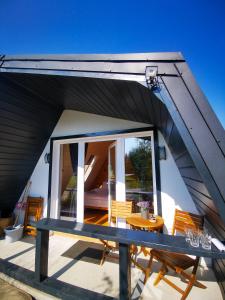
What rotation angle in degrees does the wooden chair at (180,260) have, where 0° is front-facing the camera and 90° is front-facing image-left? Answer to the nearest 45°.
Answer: approximately 45°

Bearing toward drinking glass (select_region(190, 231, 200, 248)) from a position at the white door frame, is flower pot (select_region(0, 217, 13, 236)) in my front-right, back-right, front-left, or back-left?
back-right

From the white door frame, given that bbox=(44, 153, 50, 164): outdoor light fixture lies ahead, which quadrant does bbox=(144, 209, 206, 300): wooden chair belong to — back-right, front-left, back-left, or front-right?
back-left

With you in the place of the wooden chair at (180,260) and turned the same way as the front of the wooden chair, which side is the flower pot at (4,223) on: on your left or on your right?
on your right

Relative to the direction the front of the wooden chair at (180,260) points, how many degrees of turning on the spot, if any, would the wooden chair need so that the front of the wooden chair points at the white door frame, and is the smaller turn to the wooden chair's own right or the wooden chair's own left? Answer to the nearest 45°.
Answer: approximately 90° to the wooden chair's own right

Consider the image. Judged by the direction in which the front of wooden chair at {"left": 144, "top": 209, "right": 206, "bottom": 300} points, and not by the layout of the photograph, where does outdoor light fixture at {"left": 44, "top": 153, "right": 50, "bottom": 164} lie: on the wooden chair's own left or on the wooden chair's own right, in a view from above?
on the wooden chair's own right

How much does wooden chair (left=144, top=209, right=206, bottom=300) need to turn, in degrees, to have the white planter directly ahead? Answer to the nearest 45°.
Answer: approximately 45° to its right
